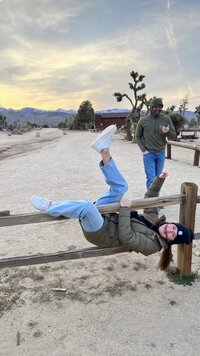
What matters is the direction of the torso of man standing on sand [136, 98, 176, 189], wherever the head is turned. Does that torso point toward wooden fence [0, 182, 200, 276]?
yes

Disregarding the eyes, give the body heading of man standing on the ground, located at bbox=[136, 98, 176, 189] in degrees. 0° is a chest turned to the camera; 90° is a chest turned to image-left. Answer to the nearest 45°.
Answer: approximately 0°
